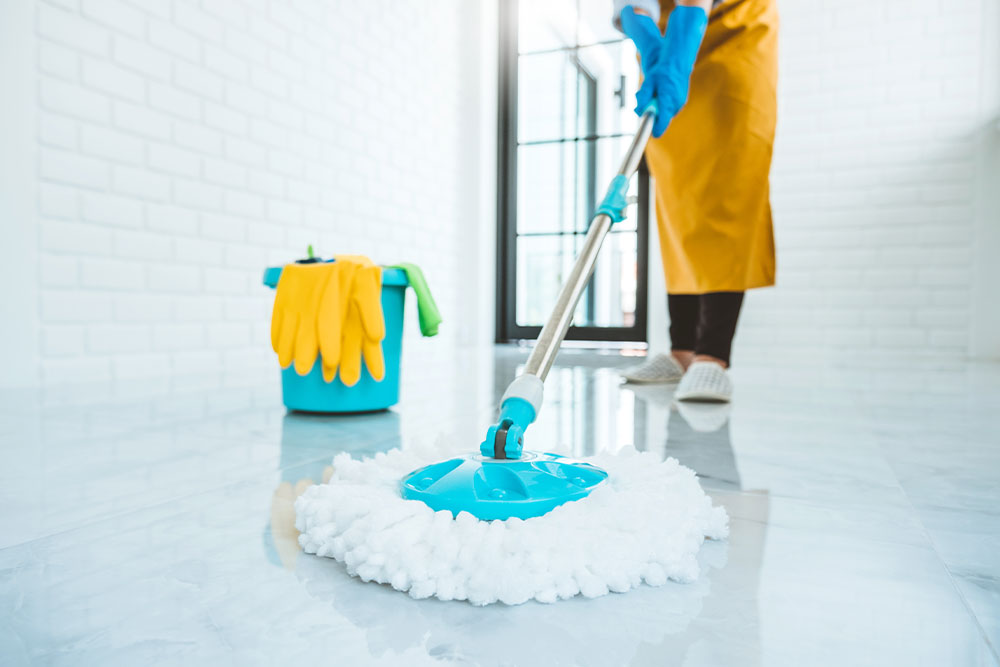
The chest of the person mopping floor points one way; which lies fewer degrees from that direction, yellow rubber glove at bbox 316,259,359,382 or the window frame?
the yellow rubber glove

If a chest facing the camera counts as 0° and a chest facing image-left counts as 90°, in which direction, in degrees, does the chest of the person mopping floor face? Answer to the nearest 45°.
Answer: approximately 45°

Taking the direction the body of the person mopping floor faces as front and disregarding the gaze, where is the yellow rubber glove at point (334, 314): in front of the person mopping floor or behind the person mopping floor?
in front

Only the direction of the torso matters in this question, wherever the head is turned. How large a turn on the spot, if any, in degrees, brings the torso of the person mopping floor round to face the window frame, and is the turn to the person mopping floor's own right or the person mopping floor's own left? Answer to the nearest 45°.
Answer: approximately 90° to the person mopping floor's own right

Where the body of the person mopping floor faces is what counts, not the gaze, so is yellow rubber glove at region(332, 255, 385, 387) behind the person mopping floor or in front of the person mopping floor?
in front
